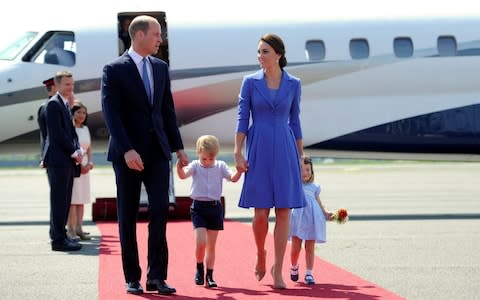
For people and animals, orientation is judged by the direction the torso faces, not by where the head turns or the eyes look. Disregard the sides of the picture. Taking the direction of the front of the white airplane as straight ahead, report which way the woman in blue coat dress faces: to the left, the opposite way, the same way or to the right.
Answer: to the left

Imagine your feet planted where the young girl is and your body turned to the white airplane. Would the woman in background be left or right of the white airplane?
left

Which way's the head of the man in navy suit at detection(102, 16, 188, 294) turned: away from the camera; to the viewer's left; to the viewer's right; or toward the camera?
to the viewer's right

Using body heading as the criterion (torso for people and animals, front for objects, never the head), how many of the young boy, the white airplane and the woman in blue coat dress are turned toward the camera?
2

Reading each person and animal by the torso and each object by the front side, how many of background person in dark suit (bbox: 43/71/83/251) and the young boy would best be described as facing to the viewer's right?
1

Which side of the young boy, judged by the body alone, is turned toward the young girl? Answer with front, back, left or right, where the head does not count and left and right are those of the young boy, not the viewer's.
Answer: left

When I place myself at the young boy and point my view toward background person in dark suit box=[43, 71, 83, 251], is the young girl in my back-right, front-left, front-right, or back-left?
back-right

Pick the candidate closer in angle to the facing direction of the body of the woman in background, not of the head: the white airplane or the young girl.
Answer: the young girl

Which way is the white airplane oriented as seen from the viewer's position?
to the viewer's left

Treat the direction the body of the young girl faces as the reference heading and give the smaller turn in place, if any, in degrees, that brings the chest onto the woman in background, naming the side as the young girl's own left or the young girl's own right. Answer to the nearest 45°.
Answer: approximately 135° to the young girl's own right
